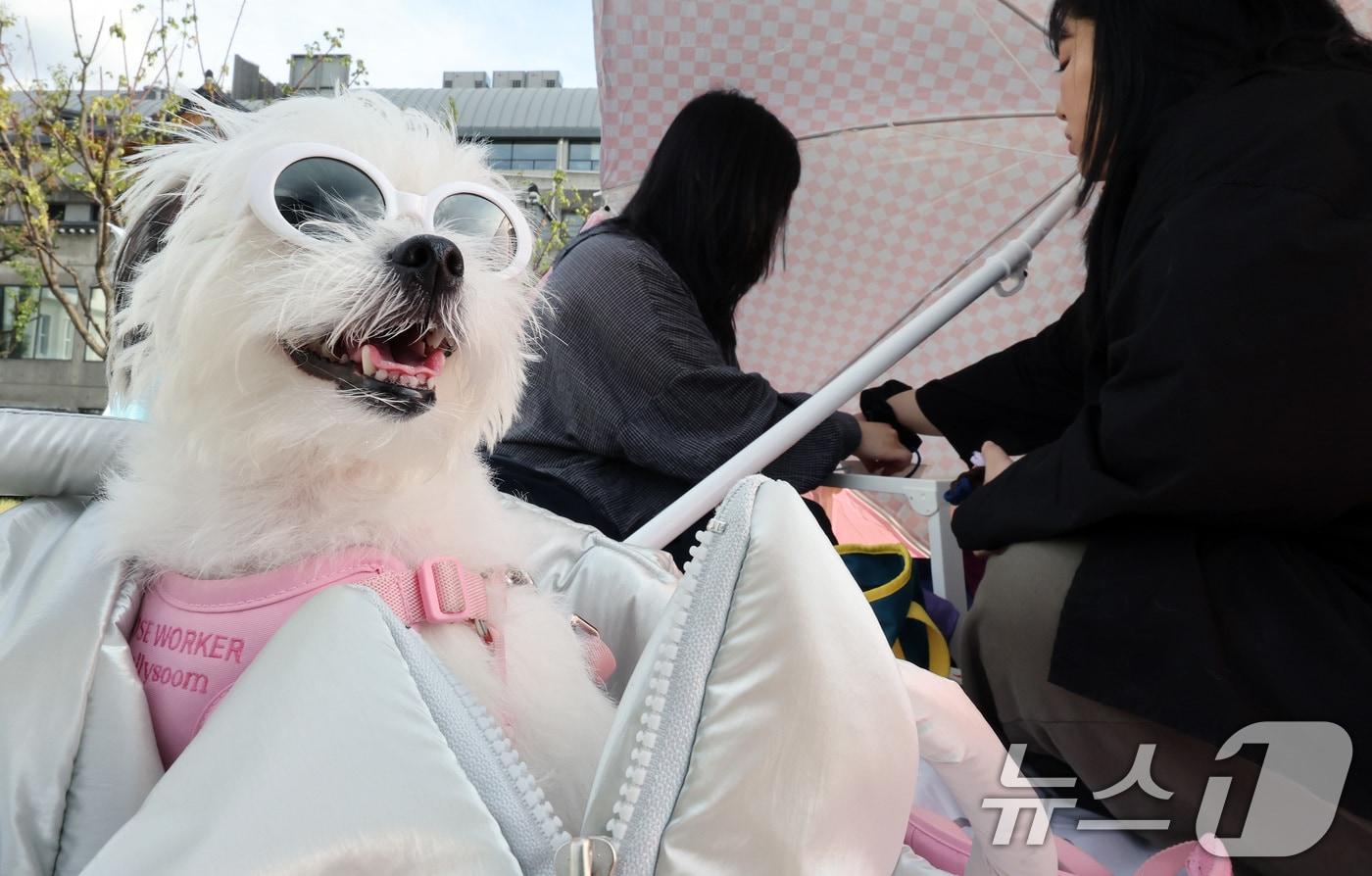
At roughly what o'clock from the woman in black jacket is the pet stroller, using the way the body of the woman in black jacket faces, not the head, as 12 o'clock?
The pet stroller is roughly at 10 o'clock from the woman in black jacket.

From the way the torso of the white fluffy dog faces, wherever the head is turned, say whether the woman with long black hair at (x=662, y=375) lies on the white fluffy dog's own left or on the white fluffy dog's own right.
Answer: on the white fluffy dog's own left

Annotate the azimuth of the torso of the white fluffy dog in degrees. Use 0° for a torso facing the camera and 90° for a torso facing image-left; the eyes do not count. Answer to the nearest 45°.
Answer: approximately 315°

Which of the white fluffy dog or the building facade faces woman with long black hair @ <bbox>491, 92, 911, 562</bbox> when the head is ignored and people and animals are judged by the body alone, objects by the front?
the building facade

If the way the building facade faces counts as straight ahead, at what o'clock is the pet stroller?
The pet stroller is roughly at 12 o'clock from the building facade.

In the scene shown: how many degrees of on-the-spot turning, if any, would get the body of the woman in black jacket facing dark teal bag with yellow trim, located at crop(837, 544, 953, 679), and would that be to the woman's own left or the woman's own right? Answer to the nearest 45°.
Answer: approximately 45° to the woman's own right

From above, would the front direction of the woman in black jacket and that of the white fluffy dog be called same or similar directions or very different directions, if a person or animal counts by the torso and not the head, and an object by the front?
very different directions

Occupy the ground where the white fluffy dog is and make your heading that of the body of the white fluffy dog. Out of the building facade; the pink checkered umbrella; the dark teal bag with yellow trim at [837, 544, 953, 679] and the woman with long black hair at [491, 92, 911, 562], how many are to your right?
0

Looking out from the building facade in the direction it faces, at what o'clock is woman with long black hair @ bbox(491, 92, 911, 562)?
The woman with long black hair is roughly at 12 o'clock from the building facade.

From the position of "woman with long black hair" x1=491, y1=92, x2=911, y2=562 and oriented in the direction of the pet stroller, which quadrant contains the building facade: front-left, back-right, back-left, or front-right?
back-right

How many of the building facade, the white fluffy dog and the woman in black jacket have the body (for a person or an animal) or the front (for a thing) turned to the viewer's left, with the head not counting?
1

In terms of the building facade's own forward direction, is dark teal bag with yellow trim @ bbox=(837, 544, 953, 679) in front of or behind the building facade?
in front

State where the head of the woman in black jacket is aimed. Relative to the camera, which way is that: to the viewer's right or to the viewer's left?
to the viewer's left

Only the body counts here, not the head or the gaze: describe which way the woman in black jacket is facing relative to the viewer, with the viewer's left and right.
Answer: facing to the left of the viewer

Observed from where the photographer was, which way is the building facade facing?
facing the viewer
